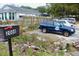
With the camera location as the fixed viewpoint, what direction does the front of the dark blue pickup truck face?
facing the viewer and to the right of the viewer

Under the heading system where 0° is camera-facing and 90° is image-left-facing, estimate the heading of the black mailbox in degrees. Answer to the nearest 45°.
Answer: approximately 45°

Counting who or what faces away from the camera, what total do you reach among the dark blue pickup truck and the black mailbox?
0

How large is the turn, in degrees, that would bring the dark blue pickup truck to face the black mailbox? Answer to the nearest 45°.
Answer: approximately 135° to its right
